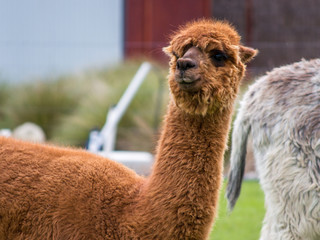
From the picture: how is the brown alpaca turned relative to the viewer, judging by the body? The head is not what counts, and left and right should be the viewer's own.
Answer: facing to the right of the viewer

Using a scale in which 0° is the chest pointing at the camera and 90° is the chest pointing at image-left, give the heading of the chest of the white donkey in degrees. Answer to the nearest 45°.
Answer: approximately 270°

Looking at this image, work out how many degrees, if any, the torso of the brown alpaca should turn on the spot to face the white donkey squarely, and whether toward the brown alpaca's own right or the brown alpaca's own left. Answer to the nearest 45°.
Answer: approximately 45° to the brown alpaca's own left
